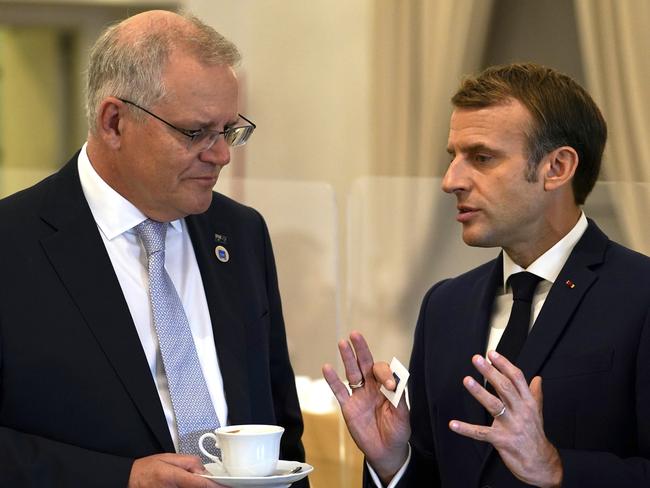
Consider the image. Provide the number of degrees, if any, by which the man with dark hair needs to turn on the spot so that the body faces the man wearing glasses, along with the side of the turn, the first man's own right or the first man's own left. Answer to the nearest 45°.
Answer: approximately 45° to the first man's own right

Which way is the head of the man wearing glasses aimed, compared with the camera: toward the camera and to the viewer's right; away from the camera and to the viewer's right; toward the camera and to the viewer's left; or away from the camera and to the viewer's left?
toward the camera and to the viewer's right

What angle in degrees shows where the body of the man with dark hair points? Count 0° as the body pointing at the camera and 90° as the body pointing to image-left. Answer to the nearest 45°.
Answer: approximately 45°

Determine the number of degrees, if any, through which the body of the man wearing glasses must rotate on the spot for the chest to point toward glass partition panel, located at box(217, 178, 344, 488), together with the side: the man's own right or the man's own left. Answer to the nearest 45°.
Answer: approximately 135° to the man's own left

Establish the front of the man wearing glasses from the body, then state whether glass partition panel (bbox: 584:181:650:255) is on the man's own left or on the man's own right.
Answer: on the man's own left

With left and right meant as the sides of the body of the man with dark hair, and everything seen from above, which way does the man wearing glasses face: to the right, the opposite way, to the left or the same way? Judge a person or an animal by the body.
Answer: to the left

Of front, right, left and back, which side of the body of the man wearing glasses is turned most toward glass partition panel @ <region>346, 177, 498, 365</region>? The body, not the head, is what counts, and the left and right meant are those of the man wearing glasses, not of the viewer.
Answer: left
